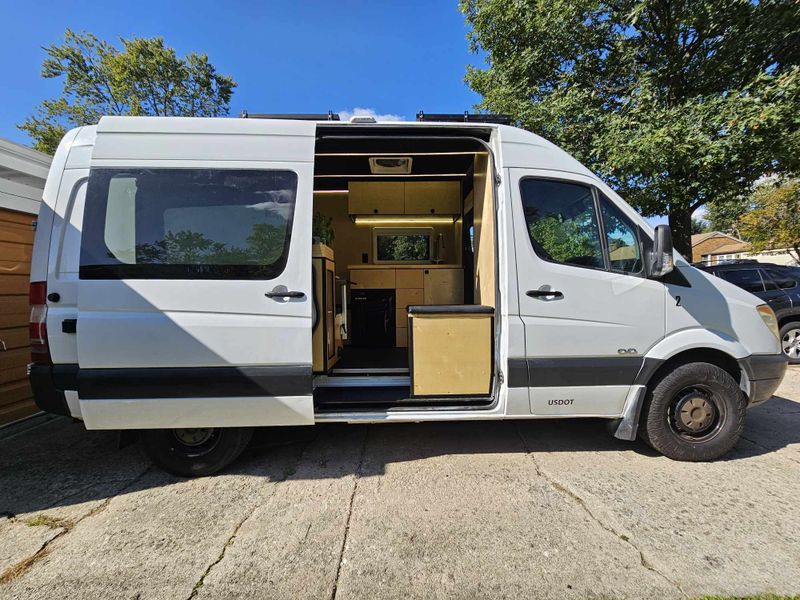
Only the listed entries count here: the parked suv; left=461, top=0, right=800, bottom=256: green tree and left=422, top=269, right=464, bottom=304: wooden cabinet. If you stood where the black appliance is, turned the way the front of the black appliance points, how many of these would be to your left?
3

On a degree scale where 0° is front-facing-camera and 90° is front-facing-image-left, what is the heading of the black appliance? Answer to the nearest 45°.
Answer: approximately 0°

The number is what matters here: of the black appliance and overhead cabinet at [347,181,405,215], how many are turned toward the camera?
2

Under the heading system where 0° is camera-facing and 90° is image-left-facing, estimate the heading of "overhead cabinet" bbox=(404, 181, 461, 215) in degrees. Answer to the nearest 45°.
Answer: approximately 0°

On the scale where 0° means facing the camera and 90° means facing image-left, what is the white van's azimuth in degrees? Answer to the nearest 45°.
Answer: approximately 270°
